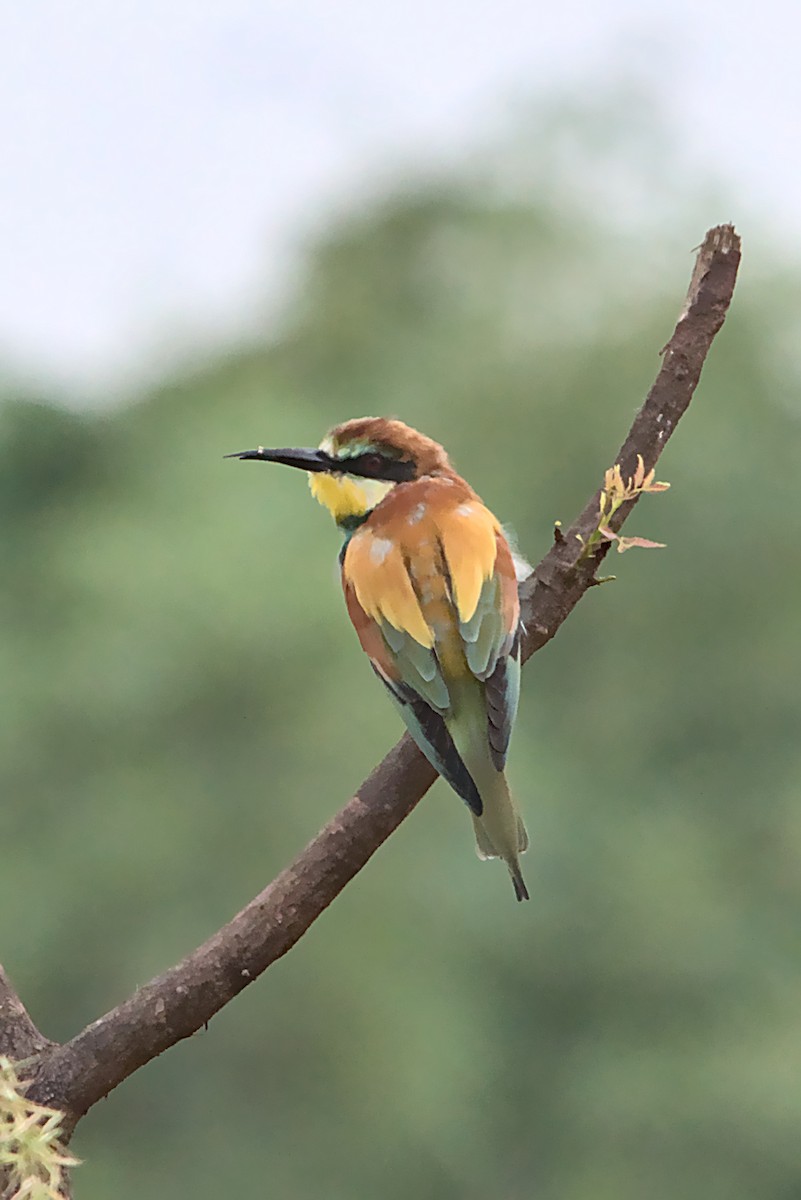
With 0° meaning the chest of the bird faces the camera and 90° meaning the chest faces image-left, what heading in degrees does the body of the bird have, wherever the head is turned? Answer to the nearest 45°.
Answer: approximately 135°
